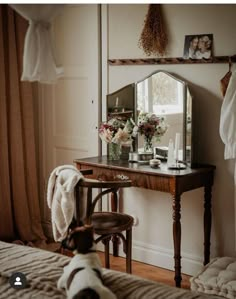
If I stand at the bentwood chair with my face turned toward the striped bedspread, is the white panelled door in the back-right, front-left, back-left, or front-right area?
back-right

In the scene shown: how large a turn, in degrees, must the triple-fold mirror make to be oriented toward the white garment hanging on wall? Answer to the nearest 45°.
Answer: approximately 90° to its left

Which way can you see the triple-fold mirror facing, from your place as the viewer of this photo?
facing the viewer and to the left of the viewer

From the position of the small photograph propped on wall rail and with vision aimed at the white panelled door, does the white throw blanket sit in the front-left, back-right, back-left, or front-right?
front-left

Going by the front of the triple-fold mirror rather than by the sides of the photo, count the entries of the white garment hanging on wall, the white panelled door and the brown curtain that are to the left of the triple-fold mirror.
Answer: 1

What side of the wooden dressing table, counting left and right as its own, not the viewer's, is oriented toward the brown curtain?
right
